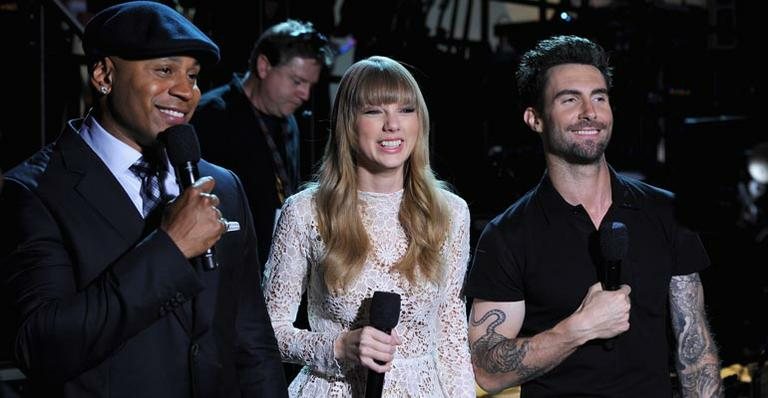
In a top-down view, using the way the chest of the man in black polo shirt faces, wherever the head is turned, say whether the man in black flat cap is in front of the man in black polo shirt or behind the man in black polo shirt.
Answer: in front

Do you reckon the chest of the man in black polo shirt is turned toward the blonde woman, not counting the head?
no

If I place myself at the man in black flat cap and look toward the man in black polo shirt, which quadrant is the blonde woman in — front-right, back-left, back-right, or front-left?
front-left

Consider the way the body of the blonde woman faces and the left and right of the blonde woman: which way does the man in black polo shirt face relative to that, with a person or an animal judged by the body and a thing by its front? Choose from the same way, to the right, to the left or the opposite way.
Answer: the same way

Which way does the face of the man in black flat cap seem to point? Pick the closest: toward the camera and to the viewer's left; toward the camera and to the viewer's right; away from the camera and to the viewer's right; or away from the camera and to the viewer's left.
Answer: toward the camera and to the viewer's right

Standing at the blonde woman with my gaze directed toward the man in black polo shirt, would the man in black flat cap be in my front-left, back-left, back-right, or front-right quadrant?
back-right

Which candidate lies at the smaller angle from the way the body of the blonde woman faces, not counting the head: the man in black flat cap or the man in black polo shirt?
the man in black flat cap

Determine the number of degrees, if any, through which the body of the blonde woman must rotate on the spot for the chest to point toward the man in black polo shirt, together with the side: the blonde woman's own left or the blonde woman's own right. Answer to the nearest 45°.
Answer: approximately 90° to the blonde woman's own left

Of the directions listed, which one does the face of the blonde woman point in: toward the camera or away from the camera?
toward the camera

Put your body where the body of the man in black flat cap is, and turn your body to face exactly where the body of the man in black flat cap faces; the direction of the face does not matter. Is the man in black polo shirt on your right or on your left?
on your left

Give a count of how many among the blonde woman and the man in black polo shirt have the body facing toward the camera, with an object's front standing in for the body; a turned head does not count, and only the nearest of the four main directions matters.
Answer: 2

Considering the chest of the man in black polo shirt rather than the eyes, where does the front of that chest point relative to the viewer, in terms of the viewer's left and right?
facing the viewer

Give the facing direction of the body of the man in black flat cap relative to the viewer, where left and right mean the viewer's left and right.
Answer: facing the viewer and to the right of the viewer
